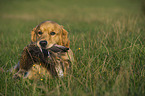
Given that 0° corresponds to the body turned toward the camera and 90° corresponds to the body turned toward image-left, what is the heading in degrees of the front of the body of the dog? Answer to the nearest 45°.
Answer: approximately 45°
